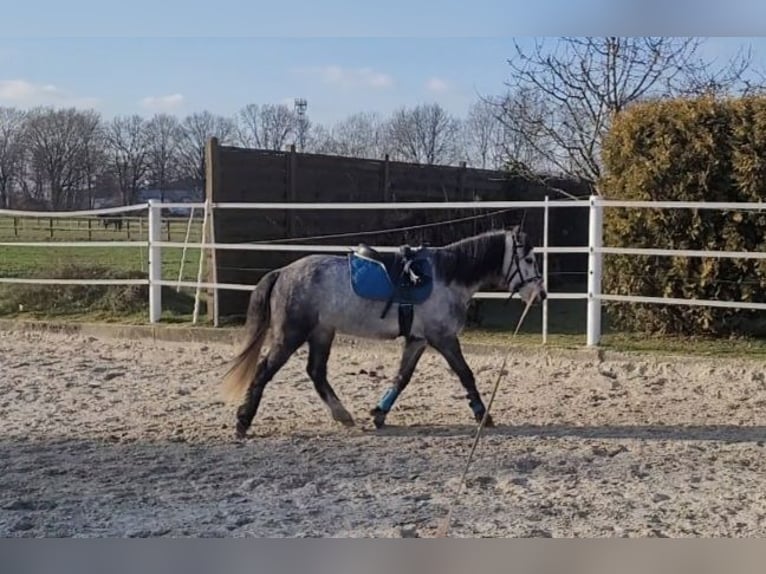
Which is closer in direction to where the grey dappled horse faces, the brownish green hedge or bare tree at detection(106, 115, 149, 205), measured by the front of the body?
the brownish green hedge

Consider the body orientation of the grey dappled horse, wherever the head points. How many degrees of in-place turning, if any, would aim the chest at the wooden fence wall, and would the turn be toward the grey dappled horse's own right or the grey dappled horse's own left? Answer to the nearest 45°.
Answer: approximately 90° to the grey dappled horse's own left

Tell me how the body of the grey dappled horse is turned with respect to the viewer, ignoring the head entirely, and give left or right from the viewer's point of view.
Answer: facing to the right of the viewer

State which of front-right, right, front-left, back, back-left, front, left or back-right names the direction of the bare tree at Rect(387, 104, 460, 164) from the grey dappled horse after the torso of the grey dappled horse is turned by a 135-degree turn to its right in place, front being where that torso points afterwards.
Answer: back-right

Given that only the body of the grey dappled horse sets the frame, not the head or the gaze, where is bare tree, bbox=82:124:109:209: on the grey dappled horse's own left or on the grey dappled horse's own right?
on the grey dappled horse's own left
